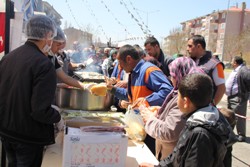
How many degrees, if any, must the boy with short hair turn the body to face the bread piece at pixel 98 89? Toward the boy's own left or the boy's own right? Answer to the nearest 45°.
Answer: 0° — they already face it

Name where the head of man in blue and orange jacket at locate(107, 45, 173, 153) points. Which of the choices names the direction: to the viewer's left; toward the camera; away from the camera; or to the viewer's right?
to the viewer's left

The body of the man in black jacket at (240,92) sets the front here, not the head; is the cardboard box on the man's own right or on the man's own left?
on the man's own left

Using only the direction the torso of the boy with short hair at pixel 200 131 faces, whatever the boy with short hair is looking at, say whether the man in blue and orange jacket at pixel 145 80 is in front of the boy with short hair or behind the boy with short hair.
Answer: in front

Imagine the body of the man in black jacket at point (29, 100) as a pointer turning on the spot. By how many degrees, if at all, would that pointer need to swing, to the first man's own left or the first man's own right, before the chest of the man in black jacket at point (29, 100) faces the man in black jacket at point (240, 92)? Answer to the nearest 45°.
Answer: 0° — they already face them

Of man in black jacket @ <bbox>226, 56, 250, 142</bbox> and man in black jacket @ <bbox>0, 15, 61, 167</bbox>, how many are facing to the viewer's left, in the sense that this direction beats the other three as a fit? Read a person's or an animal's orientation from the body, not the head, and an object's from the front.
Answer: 1

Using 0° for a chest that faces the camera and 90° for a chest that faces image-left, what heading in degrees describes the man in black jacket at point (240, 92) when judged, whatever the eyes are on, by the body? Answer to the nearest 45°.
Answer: approximately 90°

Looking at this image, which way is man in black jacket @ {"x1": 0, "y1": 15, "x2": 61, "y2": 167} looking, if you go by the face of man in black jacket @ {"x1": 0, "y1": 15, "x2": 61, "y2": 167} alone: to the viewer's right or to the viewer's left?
to the viewer's right

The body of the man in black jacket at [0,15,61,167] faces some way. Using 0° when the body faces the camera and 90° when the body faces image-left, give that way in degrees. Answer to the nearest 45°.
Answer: approximately 225°

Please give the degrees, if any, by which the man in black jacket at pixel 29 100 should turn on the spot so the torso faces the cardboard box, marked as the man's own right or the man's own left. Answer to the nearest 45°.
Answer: approximately 90° to the man's own right

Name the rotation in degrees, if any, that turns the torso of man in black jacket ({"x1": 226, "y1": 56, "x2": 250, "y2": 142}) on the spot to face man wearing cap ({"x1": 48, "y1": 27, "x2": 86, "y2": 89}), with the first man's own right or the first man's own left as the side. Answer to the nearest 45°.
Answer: approximately 45° to the first man's own left

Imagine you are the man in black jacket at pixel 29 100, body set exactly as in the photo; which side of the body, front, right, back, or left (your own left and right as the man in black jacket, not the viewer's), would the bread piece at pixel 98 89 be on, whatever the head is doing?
front

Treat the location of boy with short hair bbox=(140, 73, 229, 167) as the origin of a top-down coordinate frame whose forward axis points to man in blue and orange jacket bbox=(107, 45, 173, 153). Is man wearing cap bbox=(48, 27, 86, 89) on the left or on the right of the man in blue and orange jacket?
left

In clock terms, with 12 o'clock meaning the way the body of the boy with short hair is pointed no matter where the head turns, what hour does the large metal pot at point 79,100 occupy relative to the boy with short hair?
The large metal pot is roughly at 12 o'clock from the boy with short hair.

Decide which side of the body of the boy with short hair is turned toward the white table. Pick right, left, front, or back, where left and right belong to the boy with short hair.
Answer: front

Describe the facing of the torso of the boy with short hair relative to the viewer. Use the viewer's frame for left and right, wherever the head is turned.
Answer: facing away from the viewer and to the left of the viewer
